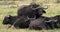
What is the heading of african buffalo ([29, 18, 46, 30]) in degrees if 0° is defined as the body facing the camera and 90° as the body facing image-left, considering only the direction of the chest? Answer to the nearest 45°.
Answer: approximately 270°

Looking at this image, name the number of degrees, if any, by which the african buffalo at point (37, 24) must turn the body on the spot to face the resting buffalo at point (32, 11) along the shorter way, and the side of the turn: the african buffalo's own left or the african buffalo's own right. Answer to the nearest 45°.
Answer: approximately 90° to the african buffalo's own left
